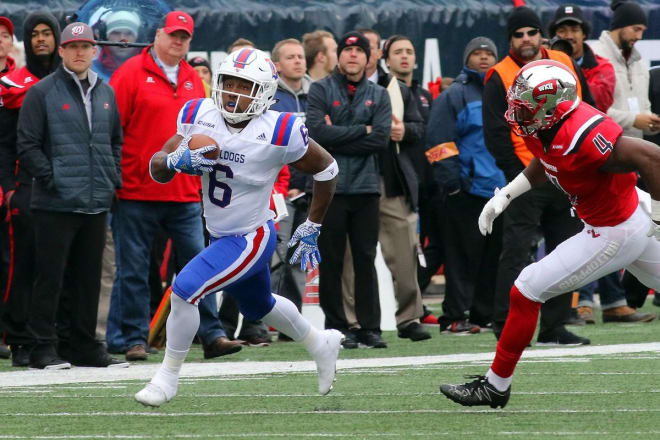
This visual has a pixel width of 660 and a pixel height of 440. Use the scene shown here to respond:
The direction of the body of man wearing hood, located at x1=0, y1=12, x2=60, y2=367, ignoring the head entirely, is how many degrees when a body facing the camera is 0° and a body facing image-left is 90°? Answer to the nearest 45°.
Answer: approximately 0°

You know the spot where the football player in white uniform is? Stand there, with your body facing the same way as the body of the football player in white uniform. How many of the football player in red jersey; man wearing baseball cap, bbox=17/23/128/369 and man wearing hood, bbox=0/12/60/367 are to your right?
2

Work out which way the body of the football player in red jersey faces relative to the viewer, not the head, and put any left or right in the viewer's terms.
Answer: facing to the left of the viewer

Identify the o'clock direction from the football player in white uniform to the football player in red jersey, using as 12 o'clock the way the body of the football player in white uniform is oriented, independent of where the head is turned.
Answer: The football player in red jersey is roughly at 8 o'clock from the football player in white uniform.

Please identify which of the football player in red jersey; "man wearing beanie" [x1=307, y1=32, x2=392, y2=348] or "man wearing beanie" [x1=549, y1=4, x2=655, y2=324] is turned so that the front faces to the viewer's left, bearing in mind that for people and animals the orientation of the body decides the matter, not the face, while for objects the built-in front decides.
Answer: the football player in red jersey

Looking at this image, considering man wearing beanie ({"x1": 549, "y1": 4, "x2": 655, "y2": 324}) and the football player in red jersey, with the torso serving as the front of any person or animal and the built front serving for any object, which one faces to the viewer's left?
the football player in red jersey

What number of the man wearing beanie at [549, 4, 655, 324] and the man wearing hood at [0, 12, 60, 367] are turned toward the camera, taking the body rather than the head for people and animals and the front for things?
2

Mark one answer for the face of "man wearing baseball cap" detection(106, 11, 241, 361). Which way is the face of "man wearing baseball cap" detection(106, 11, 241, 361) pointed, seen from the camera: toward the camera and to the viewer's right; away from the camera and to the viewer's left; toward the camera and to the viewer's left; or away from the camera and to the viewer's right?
toward the camera and to the viewer's right

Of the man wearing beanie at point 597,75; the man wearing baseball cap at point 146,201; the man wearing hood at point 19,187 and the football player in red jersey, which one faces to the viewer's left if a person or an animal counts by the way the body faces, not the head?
the football player in red jersey

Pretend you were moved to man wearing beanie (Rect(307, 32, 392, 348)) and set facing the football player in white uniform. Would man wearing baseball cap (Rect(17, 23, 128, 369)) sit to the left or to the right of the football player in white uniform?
right

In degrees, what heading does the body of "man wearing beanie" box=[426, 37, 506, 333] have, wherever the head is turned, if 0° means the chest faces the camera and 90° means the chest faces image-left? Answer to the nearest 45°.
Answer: approximately 315°
